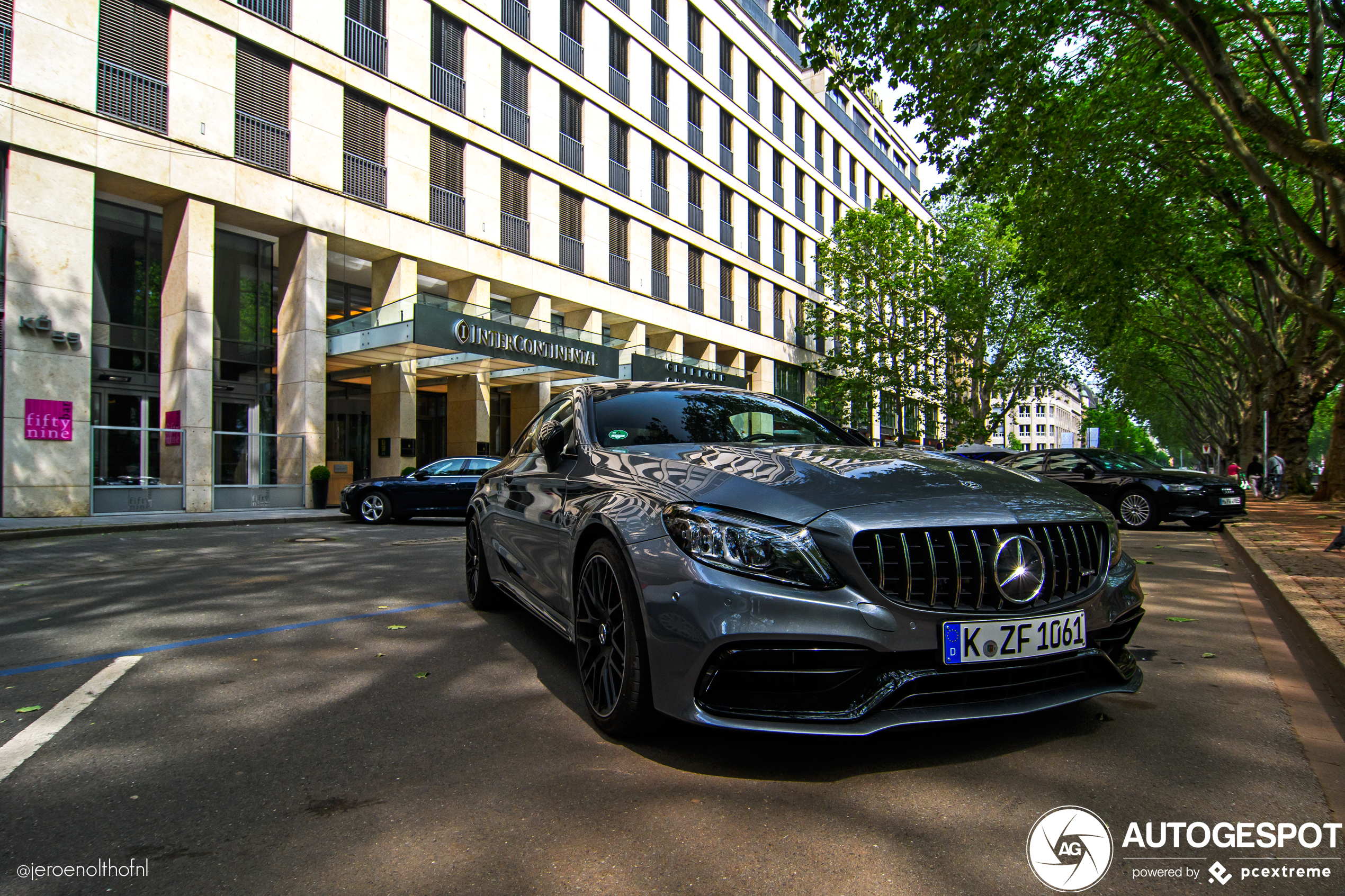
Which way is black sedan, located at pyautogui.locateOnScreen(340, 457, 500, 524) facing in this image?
to the viewer's left

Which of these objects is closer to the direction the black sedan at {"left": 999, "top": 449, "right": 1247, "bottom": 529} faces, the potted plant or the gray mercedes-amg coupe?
the gray mercedes-amg coupe

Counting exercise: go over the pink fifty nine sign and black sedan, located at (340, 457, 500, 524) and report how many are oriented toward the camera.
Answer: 1

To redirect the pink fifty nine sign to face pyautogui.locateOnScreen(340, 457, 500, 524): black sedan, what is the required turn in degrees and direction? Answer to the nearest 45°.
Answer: approximately 45° to its left

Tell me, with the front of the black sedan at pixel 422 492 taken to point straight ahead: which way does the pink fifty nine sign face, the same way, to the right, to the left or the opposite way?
to the left

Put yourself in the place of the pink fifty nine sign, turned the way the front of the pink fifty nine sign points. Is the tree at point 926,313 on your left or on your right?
on your left

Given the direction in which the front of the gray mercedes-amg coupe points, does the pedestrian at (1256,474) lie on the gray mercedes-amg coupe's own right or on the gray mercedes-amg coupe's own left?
on the gray mercedes-amg coupe's own left

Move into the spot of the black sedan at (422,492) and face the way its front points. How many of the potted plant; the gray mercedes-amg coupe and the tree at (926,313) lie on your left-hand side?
1

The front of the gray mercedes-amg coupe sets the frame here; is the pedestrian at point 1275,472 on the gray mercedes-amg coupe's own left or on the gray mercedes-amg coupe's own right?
on the gray mercedes-amg coupe's own left

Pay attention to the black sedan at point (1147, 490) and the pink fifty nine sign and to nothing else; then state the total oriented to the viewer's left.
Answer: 0

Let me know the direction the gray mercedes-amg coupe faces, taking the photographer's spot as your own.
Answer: facing the viewer and to the right of the viewer

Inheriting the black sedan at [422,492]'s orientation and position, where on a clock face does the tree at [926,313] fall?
The tree is roughly at 5 o'clock from the black sedan.

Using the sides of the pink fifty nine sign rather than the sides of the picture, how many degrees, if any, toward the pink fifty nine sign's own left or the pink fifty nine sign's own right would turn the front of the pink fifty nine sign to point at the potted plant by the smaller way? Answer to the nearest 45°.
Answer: approximately 90° to the pink fifty nine sign's own left

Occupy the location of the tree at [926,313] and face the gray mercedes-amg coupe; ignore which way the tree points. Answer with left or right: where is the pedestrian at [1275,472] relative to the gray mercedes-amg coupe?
left

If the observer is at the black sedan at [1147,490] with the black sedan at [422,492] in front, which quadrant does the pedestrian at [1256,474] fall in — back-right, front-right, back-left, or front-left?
back-right

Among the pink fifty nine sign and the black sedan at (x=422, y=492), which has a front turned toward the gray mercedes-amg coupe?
the pink fifty nine sign
